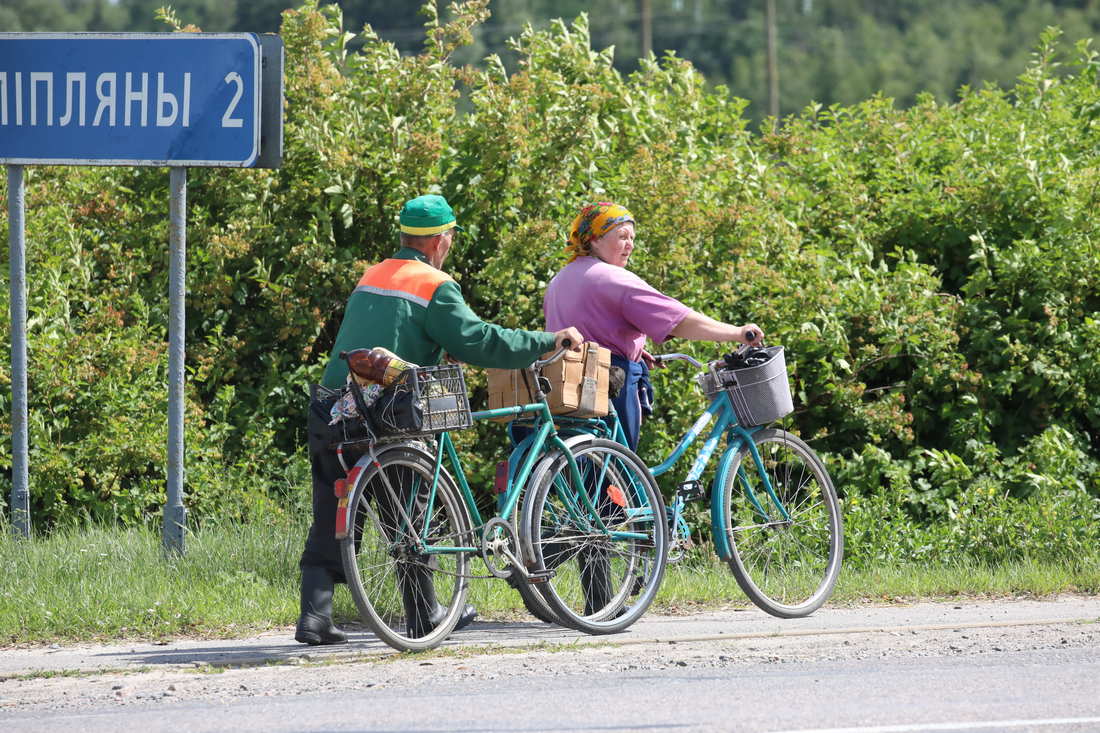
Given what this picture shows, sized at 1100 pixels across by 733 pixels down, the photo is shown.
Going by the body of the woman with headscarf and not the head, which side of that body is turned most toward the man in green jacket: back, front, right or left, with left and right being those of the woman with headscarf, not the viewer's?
back

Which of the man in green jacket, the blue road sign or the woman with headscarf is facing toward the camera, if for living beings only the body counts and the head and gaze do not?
the blue road sign

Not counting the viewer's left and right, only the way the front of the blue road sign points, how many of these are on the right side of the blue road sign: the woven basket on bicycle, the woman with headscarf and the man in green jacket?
0

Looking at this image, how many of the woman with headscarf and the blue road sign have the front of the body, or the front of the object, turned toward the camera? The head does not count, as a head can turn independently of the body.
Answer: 1

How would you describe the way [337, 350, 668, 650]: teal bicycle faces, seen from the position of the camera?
facing away from the viewer and to the right of the viewer

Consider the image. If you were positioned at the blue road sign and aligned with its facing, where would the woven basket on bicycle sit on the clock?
The woven basket on bicycle is roughly at 10 o'clock from the blue road sign.

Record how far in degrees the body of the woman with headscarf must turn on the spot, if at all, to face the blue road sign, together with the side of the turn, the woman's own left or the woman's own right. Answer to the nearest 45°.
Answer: approximately 135° to the woman's own left

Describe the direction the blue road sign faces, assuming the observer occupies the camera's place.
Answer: facing the viewer

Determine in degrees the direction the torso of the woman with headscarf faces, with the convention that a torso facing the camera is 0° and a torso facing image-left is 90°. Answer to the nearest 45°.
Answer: approximately 225°

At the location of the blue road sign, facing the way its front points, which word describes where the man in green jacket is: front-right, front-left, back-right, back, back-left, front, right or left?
front-left

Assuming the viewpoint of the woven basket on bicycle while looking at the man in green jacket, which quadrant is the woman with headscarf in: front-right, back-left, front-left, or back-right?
back-right

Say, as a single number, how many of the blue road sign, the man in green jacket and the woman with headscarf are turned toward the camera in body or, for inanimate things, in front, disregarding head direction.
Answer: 1

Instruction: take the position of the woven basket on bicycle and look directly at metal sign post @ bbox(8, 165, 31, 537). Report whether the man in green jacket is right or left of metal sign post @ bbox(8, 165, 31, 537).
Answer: left

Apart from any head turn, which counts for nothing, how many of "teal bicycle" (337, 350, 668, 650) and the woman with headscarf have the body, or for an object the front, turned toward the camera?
0

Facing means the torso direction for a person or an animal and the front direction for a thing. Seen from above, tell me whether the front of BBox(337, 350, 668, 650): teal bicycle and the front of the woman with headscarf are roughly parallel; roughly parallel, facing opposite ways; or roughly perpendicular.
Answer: roughly parallel

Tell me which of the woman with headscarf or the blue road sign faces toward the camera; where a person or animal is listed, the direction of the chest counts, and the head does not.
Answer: the blue road sign

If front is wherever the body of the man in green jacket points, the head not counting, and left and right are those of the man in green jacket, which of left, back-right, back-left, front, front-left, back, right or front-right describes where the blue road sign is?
left

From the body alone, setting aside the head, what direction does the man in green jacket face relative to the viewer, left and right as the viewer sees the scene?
facing away from the viewer and to the right of the viewer

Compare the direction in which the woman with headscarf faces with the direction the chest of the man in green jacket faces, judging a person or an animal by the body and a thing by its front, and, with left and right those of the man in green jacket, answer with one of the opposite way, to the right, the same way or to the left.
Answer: the same way
